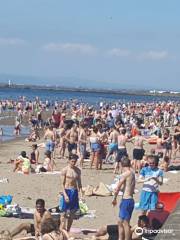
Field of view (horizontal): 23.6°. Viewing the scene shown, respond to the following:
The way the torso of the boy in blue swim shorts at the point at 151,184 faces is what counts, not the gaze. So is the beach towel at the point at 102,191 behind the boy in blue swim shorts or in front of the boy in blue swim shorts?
behind

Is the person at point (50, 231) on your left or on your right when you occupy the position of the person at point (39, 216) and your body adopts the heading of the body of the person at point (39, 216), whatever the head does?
on your left

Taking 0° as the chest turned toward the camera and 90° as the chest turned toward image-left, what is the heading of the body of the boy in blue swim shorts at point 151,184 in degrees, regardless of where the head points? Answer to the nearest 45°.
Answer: approximately 0°
